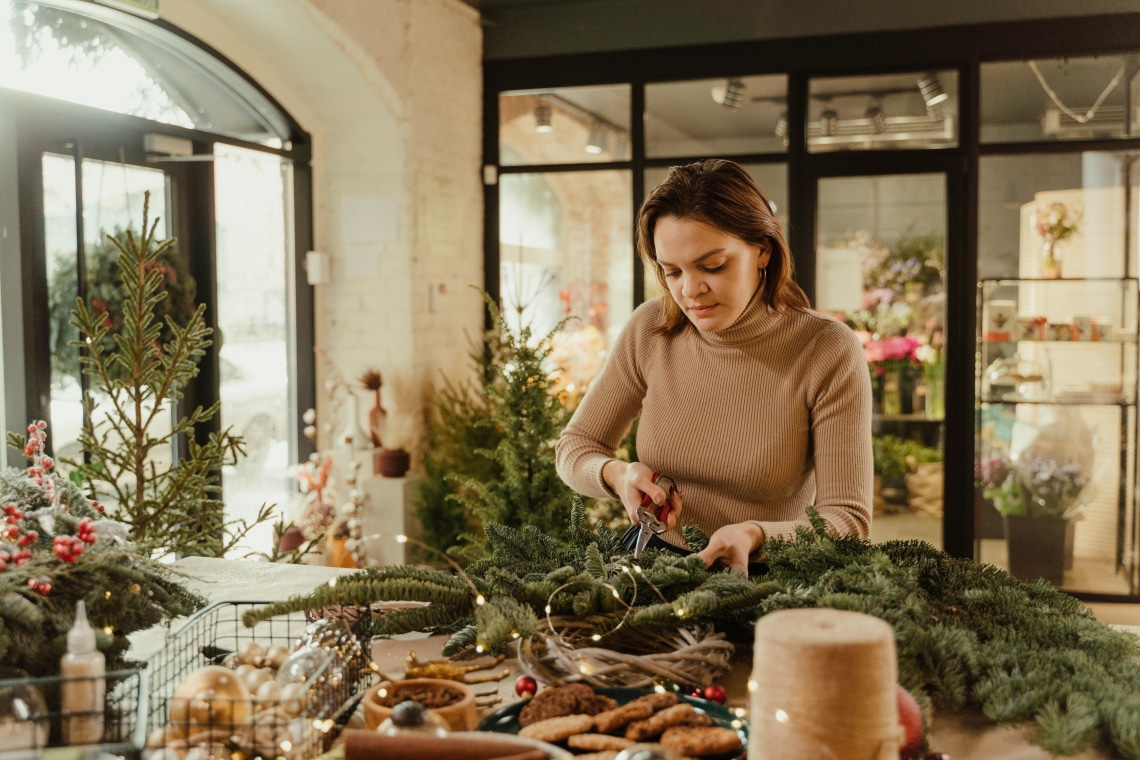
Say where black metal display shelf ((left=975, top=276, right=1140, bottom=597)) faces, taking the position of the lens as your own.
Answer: facing the viewer

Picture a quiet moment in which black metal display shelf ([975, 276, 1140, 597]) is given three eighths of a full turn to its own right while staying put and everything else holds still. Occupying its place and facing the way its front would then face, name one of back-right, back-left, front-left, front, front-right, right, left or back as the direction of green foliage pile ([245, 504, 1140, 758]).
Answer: back-left

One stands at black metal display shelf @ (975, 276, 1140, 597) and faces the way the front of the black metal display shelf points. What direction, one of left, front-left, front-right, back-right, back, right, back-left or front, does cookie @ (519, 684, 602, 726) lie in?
front

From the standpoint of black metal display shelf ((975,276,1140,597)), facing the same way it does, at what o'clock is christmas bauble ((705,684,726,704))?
The christmas bauble is roughly at 12 o'clock from the black metal display shelf.

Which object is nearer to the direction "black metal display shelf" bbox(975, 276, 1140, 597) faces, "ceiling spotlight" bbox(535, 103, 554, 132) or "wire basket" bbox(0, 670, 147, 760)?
the wire basket

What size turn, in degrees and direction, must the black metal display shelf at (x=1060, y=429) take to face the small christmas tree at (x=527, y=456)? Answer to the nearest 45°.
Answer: approximately 45° to its right

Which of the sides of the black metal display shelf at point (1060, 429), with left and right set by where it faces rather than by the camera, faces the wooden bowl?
front

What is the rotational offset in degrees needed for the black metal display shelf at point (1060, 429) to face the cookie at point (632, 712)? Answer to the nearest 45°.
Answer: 0° — it already faces it

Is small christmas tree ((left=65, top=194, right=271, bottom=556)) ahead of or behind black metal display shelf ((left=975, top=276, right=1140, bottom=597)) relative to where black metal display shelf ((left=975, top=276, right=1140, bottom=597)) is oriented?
ahead

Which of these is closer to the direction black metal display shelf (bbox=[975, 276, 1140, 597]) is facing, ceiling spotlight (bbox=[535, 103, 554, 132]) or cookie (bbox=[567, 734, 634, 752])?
the cookie

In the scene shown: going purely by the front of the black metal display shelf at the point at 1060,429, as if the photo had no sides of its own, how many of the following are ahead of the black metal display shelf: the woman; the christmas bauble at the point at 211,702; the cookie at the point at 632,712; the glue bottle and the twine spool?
5

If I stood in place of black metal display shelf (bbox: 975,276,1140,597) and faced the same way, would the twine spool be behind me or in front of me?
in front

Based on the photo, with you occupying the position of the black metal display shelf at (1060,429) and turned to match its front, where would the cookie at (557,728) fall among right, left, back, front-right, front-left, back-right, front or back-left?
front

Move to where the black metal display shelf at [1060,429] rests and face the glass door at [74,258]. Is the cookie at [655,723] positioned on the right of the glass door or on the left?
left
